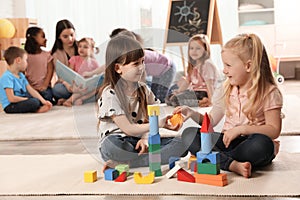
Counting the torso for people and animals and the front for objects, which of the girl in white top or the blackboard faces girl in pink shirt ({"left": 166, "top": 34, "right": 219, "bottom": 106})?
the blackboard

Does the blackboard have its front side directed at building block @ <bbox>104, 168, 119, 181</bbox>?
yes

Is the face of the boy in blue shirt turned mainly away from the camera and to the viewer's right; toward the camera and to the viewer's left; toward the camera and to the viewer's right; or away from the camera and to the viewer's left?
away from the camera and to the viewer's right

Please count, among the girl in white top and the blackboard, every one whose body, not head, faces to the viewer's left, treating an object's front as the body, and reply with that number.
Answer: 0

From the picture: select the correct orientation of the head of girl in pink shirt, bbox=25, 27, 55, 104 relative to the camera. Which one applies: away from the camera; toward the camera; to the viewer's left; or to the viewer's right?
to the viewer's right

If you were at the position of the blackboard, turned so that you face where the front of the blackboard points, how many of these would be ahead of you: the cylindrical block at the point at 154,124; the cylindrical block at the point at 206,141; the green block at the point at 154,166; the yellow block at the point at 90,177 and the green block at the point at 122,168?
5

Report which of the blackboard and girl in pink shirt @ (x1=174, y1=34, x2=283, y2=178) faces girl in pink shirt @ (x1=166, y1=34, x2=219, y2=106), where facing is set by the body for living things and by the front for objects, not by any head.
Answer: the blackboard

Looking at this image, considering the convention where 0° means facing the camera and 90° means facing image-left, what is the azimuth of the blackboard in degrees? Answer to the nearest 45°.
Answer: approximately 0°

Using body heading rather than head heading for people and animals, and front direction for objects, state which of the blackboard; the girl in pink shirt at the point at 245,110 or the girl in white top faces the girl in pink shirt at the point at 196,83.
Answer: the blackboard

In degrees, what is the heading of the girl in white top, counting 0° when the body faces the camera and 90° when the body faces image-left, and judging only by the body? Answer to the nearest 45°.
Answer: approximately 315°

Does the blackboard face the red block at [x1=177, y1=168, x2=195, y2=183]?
yes

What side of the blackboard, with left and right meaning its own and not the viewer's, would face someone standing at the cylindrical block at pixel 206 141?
front

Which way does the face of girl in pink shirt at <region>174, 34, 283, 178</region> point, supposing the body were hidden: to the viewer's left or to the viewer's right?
to the viewer's left

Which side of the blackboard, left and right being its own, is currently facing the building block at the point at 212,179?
front

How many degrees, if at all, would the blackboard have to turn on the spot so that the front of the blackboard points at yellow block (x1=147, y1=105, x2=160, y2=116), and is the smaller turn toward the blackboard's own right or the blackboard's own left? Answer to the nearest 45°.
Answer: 0° — it already faces it
